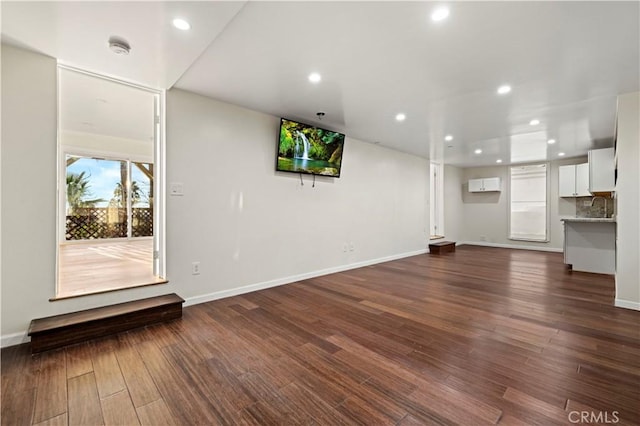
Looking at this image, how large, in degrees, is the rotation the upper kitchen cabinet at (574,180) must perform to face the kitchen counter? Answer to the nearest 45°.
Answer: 0° — it already faces it

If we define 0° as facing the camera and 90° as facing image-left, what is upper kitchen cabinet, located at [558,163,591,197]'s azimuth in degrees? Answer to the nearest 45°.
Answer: approximately 0°

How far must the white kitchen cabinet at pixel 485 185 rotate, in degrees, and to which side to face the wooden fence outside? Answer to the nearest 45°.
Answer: approximately 45° to its right

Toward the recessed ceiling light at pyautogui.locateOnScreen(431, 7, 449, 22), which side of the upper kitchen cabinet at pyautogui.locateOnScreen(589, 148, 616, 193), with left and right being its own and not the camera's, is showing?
front

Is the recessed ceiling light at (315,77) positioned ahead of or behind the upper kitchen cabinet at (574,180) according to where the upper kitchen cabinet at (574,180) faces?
ahead

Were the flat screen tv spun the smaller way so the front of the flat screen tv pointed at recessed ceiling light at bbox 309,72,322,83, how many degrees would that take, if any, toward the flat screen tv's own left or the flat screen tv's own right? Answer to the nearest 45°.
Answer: approximately 45° to the flat screen tv's own right

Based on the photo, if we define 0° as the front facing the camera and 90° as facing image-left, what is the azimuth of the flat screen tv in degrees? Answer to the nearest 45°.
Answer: approximately 315°

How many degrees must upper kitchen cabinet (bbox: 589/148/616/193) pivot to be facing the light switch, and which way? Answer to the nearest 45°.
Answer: approximately 45° to its right

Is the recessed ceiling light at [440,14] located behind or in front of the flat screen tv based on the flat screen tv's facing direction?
in front

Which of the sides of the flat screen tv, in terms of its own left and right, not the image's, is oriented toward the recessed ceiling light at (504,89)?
front

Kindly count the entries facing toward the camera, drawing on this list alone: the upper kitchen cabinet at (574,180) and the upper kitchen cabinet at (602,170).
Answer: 2

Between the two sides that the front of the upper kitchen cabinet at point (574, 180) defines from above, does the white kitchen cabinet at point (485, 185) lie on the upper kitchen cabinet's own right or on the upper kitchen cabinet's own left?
on the upper kitchen cabinet's own right

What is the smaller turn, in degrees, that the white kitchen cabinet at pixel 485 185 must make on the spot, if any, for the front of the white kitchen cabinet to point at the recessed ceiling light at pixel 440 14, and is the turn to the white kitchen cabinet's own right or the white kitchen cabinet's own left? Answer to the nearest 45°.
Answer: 0° — it already faces it
